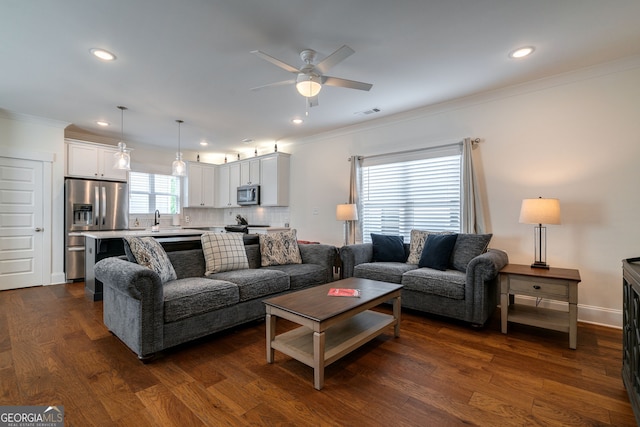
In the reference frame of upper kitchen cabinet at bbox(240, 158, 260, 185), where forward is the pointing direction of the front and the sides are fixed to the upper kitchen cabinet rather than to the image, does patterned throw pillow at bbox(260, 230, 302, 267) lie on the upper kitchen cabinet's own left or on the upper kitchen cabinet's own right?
on the upper kitchen cabinet's own left

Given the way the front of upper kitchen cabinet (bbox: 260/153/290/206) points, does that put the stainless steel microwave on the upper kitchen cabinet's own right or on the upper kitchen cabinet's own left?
on the upper kitchen cabinet's own right

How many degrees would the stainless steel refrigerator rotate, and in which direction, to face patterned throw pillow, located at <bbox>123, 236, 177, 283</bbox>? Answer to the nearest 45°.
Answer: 0° — it already faces it

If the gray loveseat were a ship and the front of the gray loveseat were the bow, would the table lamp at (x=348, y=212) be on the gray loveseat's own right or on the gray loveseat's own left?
on the gray loveseat's own right

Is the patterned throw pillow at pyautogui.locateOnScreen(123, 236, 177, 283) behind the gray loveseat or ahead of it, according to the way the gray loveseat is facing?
ahead

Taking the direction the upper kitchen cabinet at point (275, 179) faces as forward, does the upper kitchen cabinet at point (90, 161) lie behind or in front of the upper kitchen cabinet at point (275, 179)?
in front

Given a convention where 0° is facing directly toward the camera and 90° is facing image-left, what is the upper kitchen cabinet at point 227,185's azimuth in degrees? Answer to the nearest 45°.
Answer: approximately 45°

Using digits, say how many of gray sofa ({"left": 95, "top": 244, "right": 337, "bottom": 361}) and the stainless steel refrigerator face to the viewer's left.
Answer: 0

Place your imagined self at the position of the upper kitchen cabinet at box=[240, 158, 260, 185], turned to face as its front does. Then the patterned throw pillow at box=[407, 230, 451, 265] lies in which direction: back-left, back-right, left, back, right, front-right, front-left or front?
left

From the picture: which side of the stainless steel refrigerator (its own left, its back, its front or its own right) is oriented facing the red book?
front

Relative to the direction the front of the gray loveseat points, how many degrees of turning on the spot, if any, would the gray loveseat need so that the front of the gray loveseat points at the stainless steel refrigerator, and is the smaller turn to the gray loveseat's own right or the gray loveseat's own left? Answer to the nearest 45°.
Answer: approximately 45° to the gray loveseat's own right

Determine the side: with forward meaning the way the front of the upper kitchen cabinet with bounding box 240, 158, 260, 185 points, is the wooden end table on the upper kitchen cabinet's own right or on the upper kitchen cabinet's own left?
on the upper kitchen cabinet's own left
